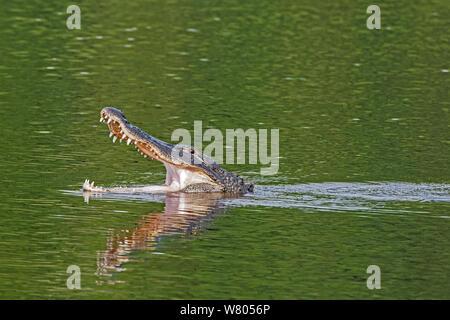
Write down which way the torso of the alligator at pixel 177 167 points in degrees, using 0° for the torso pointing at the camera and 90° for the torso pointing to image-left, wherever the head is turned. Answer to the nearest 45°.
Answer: approximately 90°
